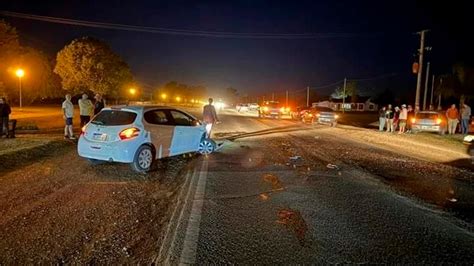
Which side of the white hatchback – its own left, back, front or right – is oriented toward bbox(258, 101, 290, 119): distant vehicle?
front

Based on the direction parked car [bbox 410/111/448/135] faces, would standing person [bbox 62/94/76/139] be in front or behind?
behind

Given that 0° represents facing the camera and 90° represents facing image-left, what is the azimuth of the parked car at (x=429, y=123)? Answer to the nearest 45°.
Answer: approximately 180°

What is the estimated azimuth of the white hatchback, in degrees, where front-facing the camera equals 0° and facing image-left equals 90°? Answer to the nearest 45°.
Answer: approximately 225°

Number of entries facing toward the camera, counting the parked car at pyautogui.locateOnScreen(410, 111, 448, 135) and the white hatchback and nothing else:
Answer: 0

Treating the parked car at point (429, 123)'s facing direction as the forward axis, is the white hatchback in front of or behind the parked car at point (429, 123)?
behind

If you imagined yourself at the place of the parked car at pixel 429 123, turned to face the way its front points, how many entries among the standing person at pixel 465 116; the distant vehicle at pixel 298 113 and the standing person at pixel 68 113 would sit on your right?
1

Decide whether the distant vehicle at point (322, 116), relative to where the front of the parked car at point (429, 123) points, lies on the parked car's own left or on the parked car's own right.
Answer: on the parked car's own left

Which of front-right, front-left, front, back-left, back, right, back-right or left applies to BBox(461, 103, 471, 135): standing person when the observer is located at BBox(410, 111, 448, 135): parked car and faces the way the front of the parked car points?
right

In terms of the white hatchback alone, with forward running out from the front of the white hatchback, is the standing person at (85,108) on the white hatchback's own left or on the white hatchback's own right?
on the white hatchback's own left

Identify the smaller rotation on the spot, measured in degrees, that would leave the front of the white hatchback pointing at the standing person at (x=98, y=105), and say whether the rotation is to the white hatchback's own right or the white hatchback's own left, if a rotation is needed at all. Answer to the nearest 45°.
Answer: approximately 45° to the white hatchback's own left

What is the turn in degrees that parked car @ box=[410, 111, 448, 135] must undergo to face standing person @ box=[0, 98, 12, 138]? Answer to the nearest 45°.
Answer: approximately 135° to its left

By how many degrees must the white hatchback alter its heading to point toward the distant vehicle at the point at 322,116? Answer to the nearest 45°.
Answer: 0° — it already faces it

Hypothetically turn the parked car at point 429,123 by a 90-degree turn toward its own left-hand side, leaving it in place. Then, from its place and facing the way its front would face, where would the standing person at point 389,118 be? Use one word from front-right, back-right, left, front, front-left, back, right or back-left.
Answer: front
